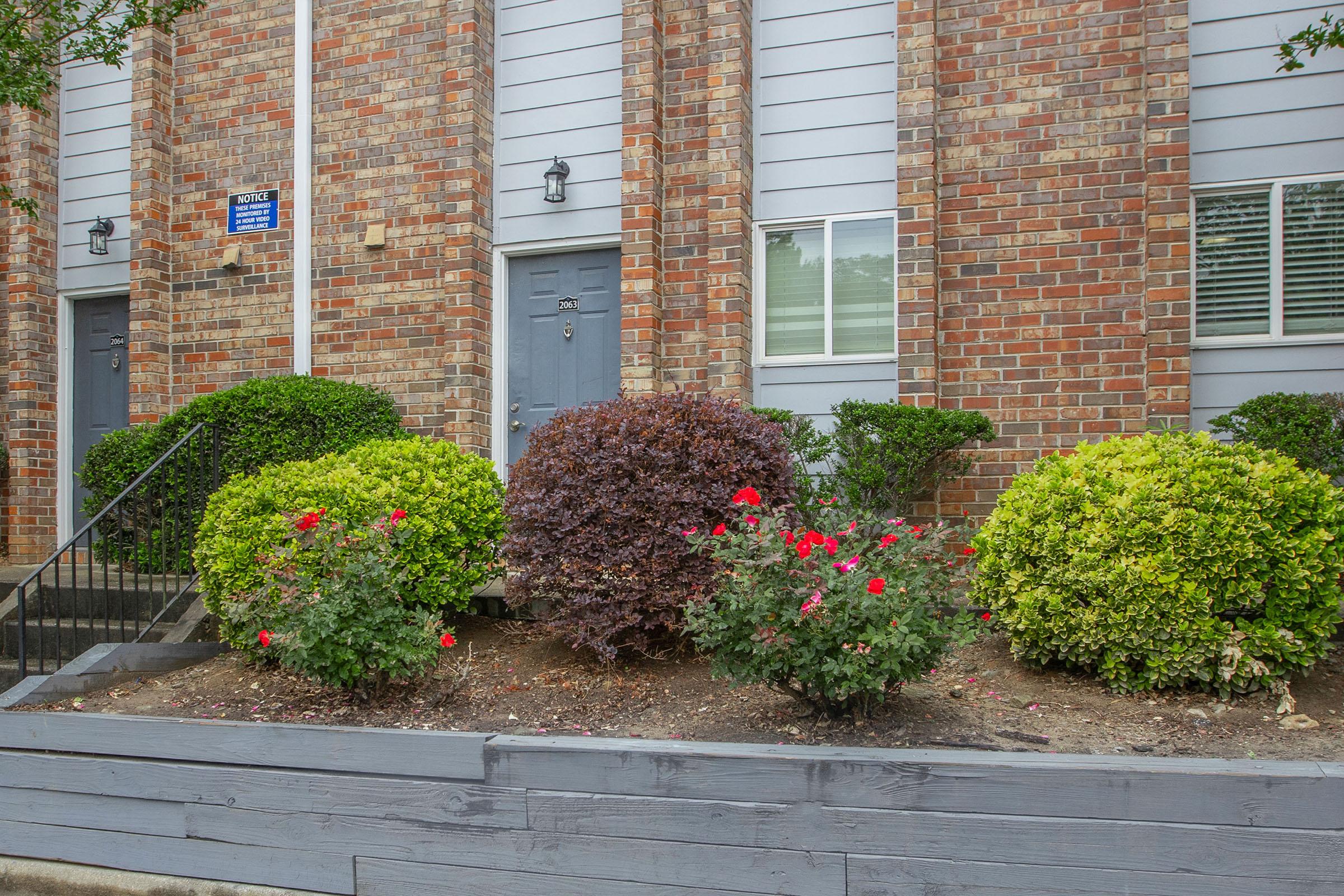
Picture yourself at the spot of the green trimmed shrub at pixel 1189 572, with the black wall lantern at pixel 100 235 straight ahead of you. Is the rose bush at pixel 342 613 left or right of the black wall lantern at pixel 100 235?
left

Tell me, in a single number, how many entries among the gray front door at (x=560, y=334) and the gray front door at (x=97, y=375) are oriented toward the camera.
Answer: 2

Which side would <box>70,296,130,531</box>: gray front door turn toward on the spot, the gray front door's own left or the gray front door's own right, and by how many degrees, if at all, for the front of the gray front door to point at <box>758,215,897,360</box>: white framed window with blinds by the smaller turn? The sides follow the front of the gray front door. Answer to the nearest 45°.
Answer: approximately 45° to the gray front door's own left

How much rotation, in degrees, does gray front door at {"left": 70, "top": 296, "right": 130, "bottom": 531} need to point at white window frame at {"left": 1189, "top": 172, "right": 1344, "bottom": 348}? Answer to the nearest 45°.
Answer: approximately 45° to its left

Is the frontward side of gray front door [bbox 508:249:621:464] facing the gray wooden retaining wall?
yes

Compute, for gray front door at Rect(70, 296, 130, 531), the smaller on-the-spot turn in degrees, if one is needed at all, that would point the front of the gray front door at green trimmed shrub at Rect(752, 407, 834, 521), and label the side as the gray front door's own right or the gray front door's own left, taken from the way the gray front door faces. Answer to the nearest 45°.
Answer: approximately 45° to the gray front door's own left

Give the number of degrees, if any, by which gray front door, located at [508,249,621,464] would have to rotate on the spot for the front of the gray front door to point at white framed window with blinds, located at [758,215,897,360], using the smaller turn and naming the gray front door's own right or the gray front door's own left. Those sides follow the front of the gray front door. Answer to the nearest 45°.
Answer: approximately 45° to the gray front door's own left

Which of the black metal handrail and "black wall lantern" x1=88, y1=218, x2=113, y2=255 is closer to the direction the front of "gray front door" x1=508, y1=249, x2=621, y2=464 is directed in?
the black metal handrail
